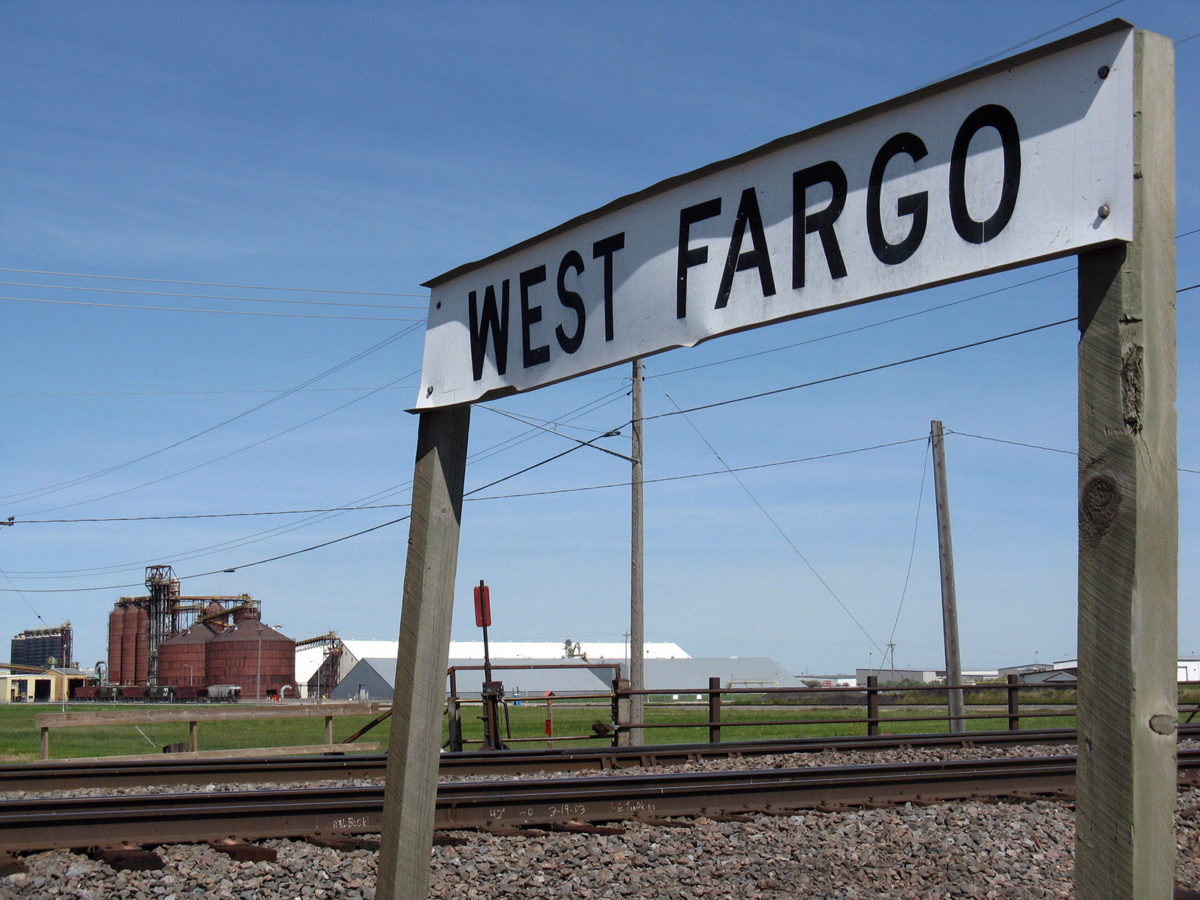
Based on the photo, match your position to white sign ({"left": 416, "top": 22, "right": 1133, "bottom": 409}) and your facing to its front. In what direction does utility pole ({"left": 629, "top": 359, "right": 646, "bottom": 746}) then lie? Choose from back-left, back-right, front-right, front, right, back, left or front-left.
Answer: back-right

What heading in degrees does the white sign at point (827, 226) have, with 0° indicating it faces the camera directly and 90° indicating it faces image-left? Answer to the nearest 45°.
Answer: approximately 45°

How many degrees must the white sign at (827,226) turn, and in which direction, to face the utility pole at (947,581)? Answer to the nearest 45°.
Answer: approximately 135° to its right
